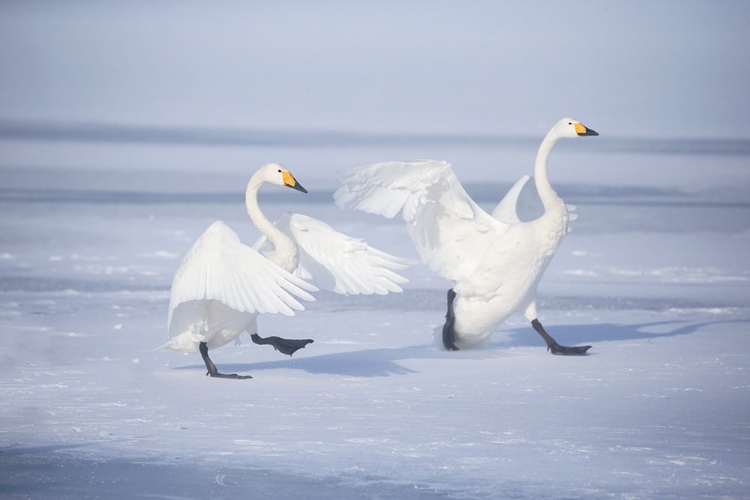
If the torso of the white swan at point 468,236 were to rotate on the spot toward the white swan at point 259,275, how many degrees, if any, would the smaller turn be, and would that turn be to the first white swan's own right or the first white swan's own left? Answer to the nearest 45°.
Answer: approximately 135° to the first white swan's own right

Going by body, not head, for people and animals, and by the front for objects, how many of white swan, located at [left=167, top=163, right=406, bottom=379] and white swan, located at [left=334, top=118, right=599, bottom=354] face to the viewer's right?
2

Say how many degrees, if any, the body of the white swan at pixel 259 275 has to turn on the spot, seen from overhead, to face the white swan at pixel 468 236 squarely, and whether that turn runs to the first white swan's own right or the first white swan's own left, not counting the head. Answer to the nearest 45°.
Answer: approximately 45° to the first white swan's own left

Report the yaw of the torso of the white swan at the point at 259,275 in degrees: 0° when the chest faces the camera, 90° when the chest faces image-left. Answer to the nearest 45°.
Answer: approximately 270°

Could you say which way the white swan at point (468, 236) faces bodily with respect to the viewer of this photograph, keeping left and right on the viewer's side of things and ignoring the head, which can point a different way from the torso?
facing to the right of the viewer
